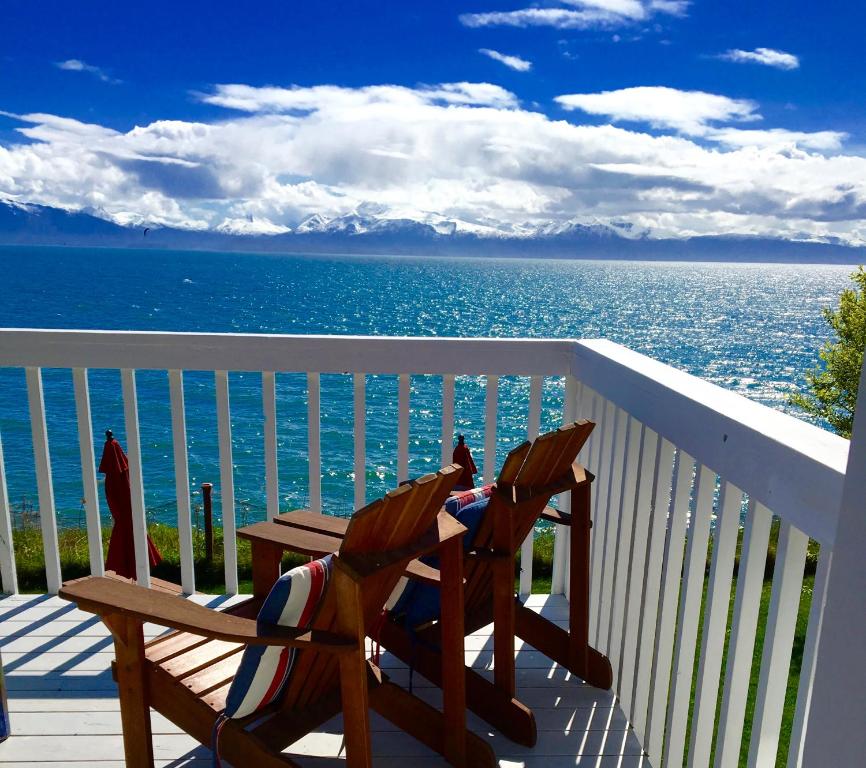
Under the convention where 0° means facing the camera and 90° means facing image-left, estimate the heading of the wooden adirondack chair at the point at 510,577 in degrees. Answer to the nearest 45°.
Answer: approximately 135°

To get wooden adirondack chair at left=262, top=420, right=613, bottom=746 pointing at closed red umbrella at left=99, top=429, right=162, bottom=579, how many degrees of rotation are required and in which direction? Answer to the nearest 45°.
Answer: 0° — it already faces it

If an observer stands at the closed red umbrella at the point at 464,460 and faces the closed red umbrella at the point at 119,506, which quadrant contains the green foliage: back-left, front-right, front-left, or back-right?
back-right

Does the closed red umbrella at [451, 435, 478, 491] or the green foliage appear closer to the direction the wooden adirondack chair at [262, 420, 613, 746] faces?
the closed red umbrella

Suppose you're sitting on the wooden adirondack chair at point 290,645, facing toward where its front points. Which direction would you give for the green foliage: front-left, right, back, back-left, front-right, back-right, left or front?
right

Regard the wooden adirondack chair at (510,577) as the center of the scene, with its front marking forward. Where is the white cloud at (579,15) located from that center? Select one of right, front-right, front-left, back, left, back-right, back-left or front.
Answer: front-right

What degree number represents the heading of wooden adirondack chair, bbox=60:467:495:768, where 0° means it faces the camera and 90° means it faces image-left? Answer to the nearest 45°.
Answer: approximately 135°

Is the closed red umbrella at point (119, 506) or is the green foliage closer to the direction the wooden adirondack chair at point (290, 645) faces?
the closed red umbrella

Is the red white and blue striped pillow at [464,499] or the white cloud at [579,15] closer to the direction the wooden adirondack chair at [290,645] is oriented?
the white cloud

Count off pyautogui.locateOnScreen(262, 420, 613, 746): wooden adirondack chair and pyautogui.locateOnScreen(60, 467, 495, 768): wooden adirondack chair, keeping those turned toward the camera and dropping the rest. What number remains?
0
